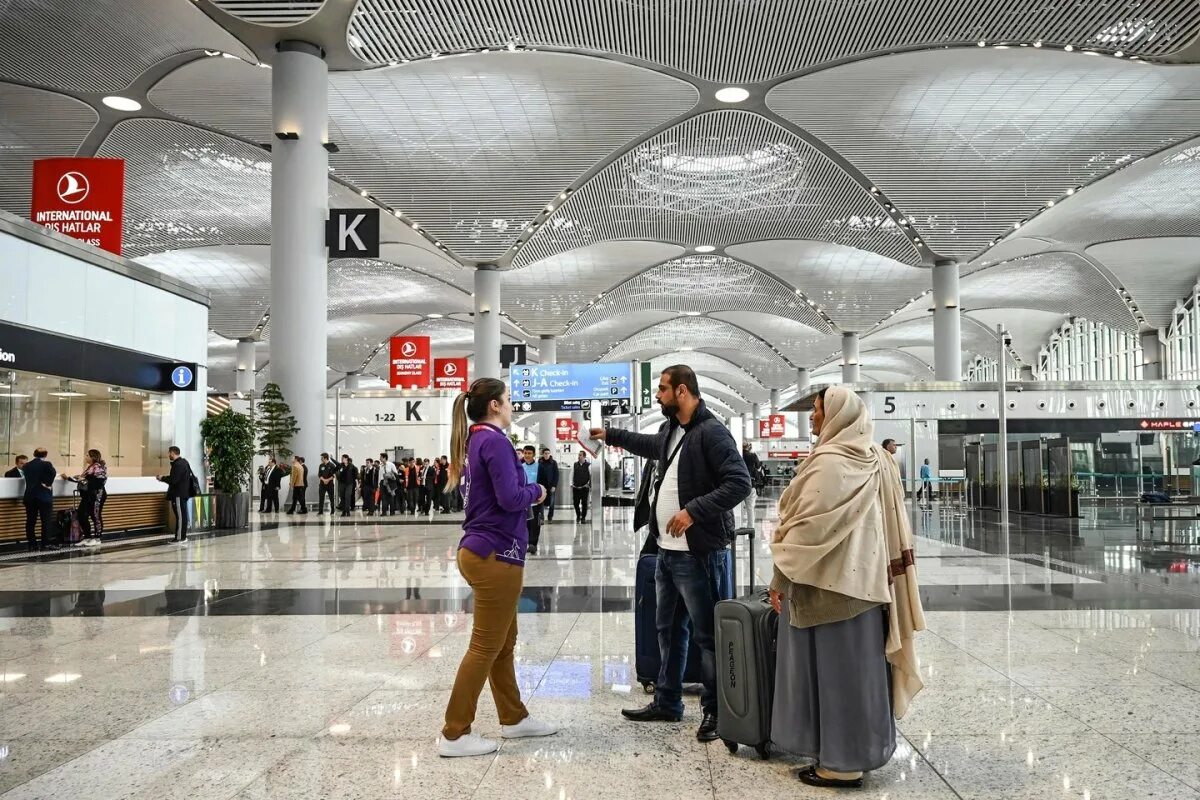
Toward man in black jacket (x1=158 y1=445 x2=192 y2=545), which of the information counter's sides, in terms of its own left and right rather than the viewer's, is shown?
left

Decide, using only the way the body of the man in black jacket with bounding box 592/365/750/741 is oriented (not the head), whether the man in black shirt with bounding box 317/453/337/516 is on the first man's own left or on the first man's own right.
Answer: on the first man's own right

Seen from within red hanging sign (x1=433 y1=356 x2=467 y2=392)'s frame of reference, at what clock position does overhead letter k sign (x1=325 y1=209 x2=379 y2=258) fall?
The overhead letter k sign is roughly at 12 o'clock from the red hanging sign.

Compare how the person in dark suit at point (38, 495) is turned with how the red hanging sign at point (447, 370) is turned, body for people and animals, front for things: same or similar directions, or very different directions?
very different directions

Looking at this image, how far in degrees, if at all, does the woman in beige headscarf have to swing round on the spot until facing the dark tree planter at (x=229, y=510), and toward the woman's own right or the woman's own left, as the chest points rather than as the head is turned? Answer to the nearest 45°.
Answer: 0° — they already face it

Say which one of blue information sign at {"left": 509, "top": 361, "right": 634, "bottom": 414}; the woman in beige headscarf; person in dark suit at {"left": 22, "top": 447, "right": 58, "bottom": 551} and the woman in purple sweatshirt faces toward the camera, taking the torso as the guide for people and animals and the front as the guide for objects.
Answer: the blue information sign

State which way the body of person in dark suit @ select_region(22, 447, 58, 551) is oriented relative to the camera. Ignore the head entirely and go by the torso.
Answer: away from the camera

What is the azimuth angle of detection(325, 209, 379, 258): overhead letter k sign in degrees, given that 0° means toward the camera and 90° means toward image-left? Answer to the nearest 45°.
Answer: approximately 0°

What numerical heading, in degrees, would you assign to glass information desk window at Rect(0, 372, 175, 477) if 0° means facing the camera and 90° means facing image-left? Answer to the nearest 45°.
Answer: approximately 315°

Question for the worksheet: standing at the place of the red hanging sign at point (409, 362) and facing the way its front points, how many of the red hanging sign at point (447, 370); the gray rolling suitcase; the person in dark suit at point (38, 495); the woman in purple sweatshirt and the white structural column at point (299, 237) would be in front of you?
4

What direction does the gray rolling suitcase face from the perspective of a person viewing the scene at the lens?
facing the viewer and to the left of the viewer

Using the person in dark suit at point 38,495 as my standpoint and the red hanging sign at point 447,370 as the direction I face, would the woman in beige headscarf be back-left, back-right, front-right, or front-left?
back-right

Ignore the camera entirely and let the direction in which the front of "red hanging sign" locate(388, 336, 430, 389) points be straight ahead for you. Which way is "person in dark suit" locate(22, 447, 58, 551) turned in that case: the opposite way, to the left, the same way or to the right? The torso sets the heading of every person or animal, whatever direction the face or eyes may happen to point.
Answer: the opposite way
